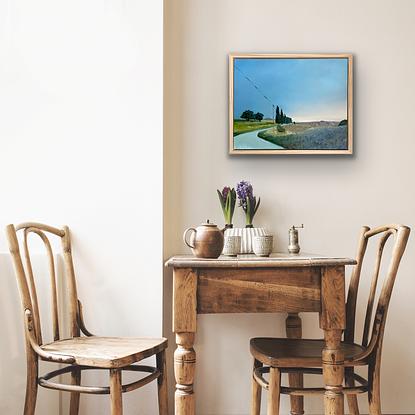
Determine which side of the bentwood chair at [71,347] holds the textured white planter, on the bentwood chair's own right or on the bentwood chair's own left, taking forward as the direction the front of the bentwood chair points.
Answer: on the bentwood chair's own left

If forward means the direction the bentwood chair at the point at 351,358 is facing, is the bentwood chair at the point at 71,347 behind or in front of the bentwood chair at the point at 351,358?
in front

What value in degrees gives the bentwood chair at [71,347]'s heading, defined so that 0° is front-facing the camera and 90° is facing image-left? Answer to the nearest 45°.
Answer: approximately 315°

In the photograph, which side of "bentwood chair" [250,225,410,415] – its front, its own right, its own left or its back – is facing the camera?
left

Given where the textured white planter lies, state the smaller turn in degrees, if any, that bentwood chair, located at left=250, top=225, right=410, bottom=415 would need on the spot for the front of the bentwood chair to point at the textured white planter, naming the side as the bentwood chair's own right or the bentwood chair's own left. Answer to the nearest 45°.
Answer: approximately 45° to the bentwood chair's own right

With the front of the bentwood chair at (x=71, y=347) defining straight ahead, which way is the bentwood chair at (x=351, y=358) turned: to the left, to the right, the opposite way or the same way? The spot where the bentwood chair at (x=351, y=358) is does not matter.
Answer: the opposite way

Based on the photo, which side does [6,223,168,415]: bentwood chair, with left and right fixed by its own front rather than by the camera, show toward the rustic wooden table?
front
